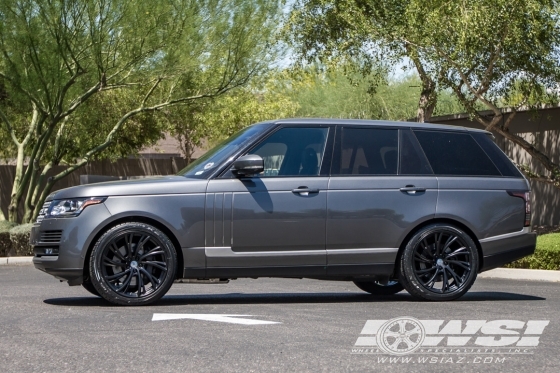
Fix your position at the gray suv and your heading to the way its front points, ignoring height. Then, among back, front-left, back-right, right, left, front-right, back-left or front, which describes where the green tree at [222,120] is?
right

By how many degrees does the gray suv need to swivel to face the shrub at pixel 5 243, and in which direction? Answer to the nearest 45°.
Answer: approximately 45° to its right

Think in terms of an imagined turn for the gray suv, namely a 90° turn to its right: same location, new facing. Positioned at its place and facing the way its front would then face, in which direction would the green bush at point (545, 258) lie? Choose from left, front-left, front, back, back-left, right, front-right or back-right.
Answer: front-right

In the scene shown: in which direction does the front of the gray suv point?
to the viewer's left

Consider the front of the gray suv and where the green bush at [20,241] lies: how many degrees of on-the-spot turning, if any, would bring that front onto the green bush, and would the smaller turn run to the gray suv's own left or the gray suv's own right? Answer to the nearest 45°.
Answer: approximately 45° to the gray suv's own right
